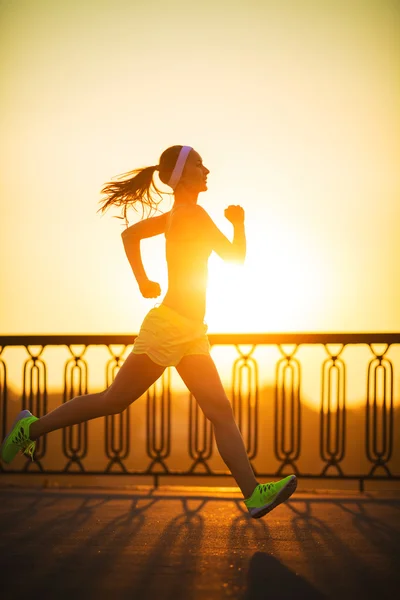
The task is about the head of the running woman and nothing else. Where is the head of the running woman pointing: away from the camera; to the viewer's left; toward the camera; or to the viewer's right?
to the viewer's right

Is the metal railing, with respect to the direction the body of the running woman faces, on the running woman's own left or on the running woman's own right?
on the running woman's own left

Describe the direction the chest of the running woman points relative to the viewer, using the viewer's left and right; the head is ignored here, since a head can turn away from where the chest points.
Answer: facing to the right of the viewer
